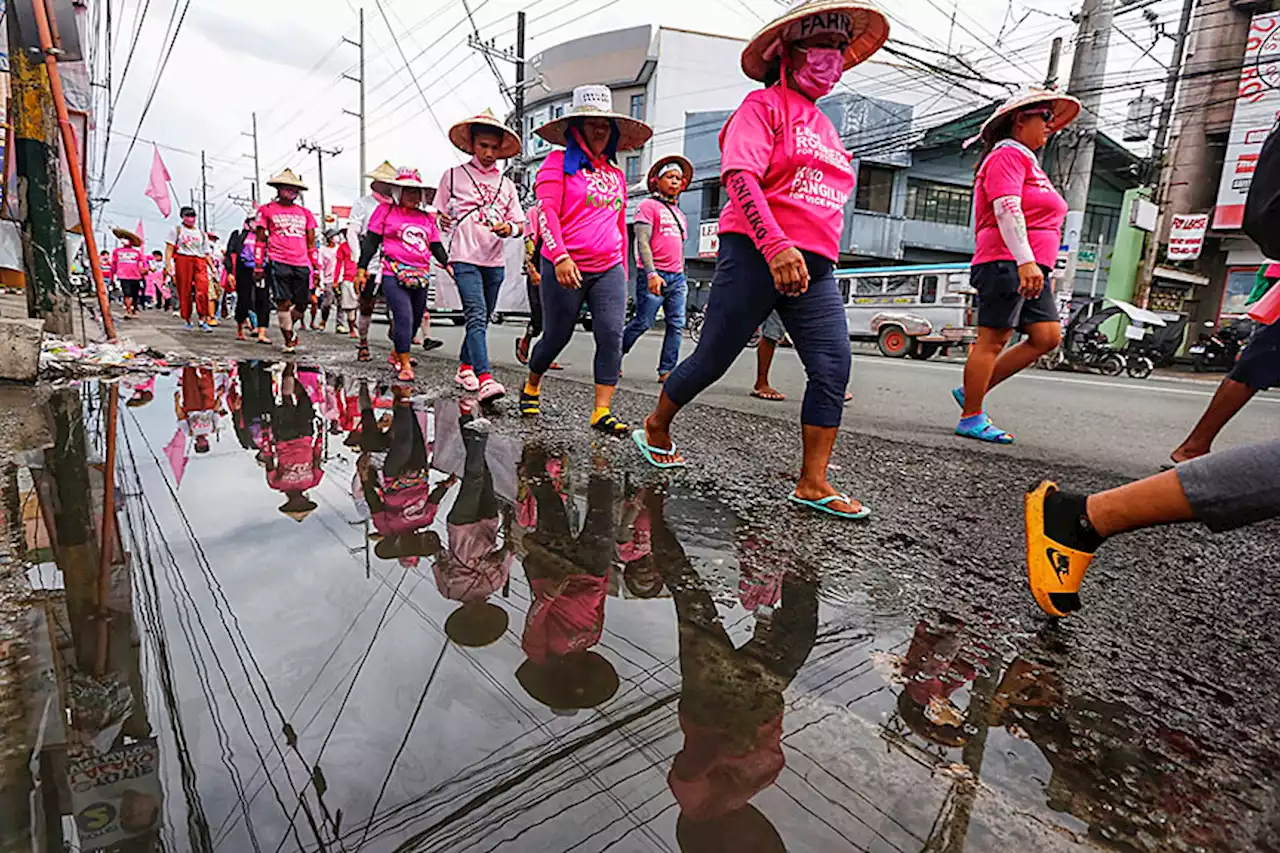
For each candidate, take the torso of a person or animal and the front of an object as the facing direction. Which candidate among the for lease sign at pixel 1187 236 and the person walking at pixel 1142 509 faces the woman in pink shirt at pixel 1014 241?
the for lease sign

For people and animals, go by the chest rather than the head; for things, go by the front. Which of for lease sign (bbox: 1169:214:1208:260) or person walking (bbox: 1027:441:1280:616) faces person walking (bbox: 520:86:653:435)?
the for lease sign

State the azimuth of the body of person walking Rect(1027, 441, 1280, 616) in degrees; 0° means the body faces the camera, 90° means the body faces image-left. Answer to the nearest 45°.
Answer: approximately 270°

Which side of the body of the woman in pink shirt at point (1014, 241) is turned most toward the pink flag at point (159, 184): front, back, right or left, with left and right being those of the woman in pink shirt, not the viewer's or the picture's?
back

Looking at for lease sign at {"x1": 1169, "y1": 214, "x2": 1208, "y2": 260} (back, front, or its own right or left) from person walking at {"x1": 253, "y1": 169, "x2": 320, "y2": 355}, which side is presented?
front

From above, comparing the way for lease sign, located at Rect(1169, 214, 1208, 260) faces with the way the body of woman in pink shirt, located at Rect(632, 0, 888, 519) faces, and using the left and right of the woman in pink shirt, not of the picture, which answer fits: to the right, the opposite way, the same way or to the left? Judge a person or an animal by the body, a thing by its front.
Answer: to the right

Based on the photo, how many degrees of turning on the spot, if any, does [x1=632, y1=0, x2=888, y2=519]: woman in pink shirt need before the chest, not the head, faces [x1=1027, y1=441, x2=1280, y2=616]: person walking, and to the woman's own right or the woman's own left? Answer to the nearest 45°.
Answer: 0° — they already face them

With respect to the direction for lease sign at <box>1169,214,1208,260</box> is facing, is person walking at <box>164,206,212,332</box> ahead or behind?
ahead
